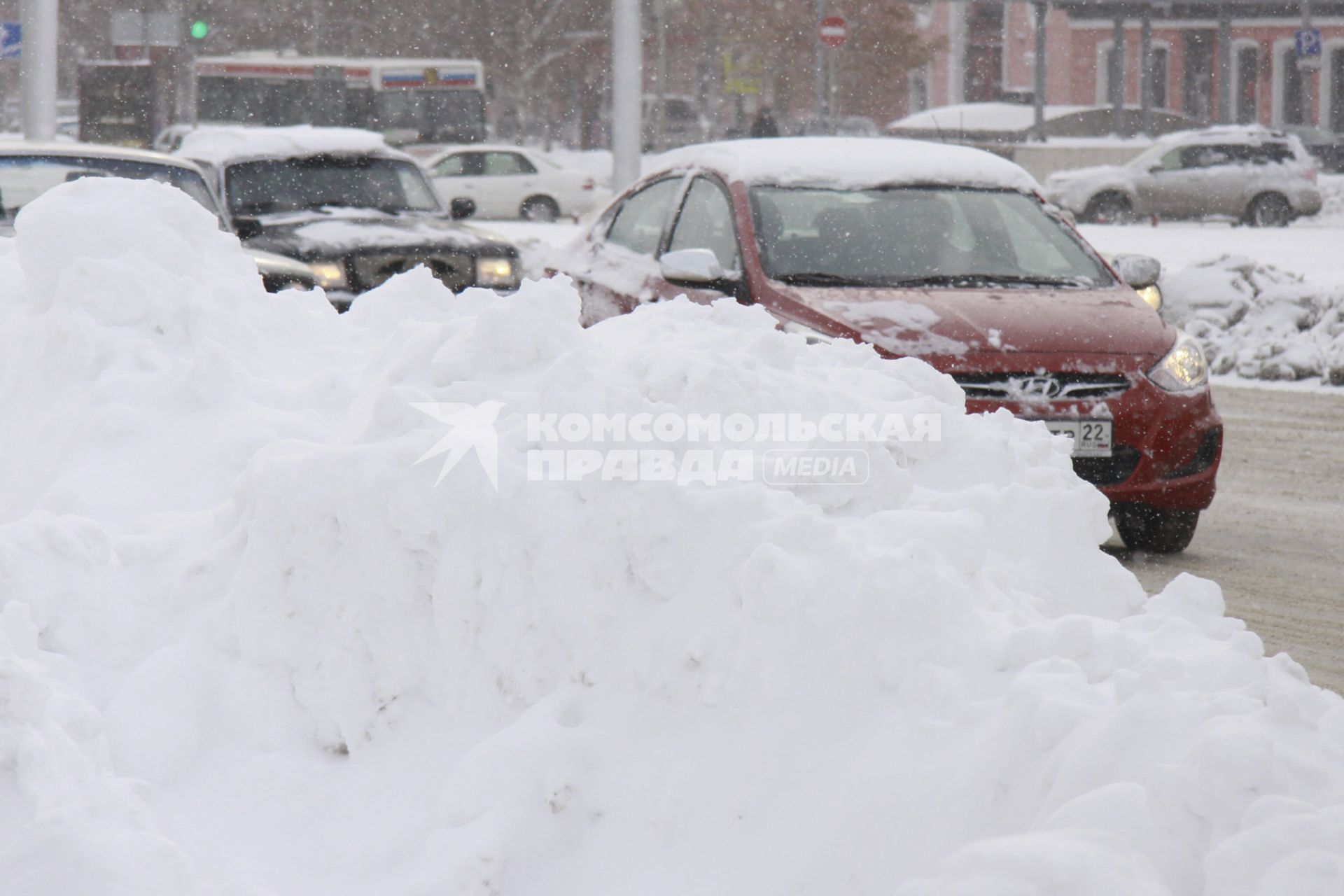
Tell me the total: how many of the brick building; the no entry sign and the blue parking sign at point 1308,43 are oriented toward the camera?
3

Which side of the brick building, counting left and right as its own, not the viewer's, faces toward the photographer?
front

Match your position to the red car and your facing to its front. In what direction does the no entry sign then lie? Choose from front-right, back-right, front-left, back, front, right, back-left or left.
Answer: back-left

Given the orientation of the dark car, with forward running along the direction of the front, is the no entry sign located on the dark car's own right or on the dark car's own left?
on the dark car's own left

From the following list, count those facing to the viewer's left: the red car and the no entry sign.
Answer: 0

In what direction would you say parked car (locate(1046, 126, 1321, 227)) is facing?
to the viewer's left

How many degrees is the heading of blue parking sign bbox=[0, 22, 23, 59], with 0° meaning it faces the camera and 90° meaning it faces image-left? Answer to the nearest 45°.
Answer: approximately 0°

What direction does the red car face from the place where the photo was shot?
facing the viewer and to the right of the viewer

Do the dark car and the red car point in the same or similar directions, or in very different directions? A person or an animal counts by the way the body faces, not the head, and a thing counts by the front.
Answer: same or similar directions

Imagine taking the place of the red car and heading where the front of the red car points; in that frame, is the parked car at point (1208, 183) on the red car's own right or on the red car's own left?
on the red car's own left

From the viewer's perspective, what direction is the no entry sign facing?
toward the camera
